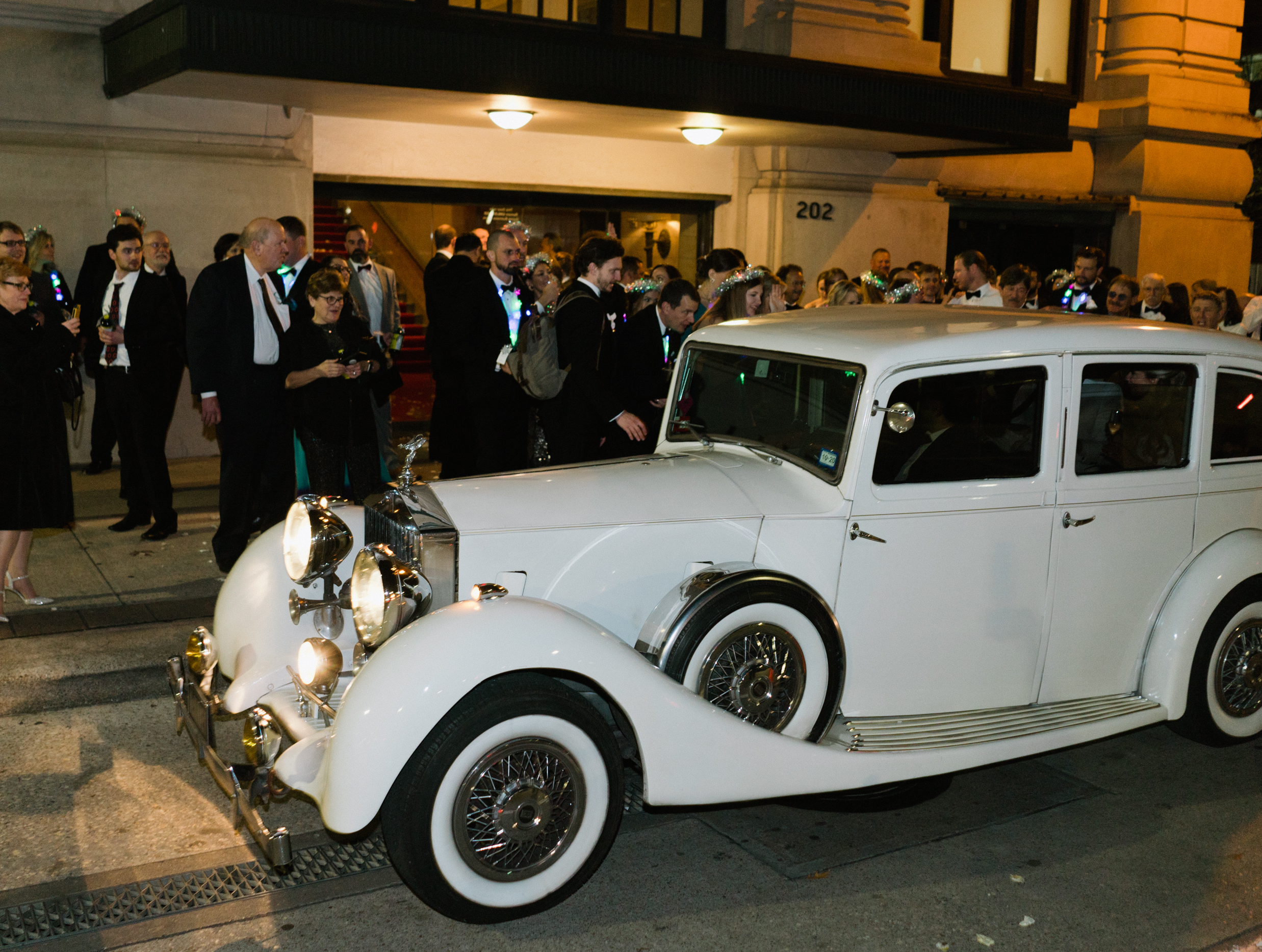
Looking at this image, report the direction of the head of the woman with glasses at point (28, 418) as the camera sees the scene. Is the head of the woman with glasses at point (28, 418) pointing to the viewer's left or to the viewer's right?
to the viewer's right

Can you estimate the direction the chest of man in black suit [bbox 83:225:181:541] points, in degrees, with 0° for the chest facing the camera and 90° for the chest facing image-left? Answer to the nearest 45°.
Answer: approximately 45°

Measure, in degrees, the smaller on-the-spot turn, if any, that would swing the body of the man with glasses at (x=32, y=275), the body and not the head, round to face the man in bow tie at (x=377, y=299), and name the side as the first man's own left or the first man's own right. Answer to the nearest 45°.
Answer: approximately 45° to the first man's own left

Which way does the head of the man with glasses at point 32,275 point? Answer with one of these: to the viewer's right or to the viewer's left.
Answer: to the viewer's right

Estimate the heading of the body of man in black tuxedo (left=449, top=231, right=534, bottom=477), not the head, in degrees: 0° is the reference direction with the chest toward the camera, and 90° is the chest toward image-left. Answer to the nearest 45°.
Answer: approximately 315°

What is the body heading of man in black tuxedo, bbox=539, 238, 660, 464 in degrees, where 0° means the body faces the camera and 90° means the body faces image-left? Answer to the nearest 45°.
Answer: approximately 270°

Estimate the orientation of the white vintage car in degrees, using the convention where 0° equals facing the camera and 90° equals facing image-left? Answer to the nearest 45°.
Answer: approximately 45°

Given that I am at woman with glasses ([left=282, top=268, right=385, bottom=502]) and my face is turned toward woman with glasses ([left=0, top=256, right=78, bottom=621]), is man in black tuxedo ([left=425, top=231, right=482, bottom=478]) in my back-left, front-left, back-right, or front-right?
back-right

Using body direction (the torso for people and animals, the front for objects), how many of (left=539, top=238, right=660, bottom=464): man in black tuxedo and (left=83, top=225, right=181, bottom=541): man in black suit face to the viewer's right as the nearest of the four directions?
1

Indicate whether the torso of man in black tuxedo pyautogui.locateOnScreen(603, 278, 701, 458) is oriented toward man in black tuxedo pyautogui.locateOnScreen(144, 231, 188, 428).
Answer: no

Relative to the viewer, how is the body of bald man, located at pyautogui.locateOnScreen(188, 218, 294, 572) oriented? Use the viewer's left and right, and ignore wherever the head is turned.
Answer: facing the viewer and to the right of the viewer

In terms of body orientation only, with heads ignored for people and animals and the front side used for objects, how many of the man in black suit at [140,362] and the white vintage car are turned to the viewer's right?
0

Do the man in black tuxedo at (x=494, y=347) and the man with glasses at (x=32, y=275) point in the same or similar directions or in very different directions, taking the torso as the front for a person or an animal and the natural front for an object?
same or similar directions

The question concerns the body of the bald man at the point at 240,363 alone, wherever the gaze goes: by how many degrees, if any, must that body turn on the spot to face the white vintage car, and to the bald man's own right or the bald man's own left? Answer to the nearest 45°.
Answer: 0° — they already face it

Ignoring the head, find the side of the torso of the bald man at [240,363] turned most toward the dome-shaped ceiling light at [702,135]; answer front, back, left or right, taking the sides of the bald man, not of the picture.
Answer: left

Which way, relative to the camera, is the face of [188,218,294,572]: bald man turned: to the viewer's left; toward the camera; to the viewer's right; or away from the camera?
to the viewer's right

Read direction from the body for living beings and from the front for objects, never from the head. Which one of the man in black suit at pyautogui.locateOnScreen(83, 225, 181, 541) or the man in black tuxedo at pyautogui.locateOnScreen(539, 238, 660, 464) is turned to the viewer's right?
the man in black tuxedo at pyautogui.locateOnScreen(539, 238, 660, 464)

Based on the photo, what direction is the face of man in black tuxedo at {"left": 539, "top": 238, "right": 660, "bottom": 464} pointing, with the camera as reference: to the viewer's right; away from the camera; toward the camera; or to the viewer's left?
to the viewer's right

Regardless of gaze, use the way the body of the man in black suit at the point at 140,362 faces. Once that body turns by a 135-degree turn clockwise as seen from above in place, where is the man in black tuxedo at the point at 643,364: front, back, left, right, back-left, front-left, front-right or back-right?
back-right

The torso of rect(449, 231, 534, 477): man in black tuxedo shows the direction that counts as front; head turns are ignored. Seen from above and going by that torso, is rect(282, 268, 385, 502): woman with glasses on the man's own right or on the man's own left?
on the man's own right
